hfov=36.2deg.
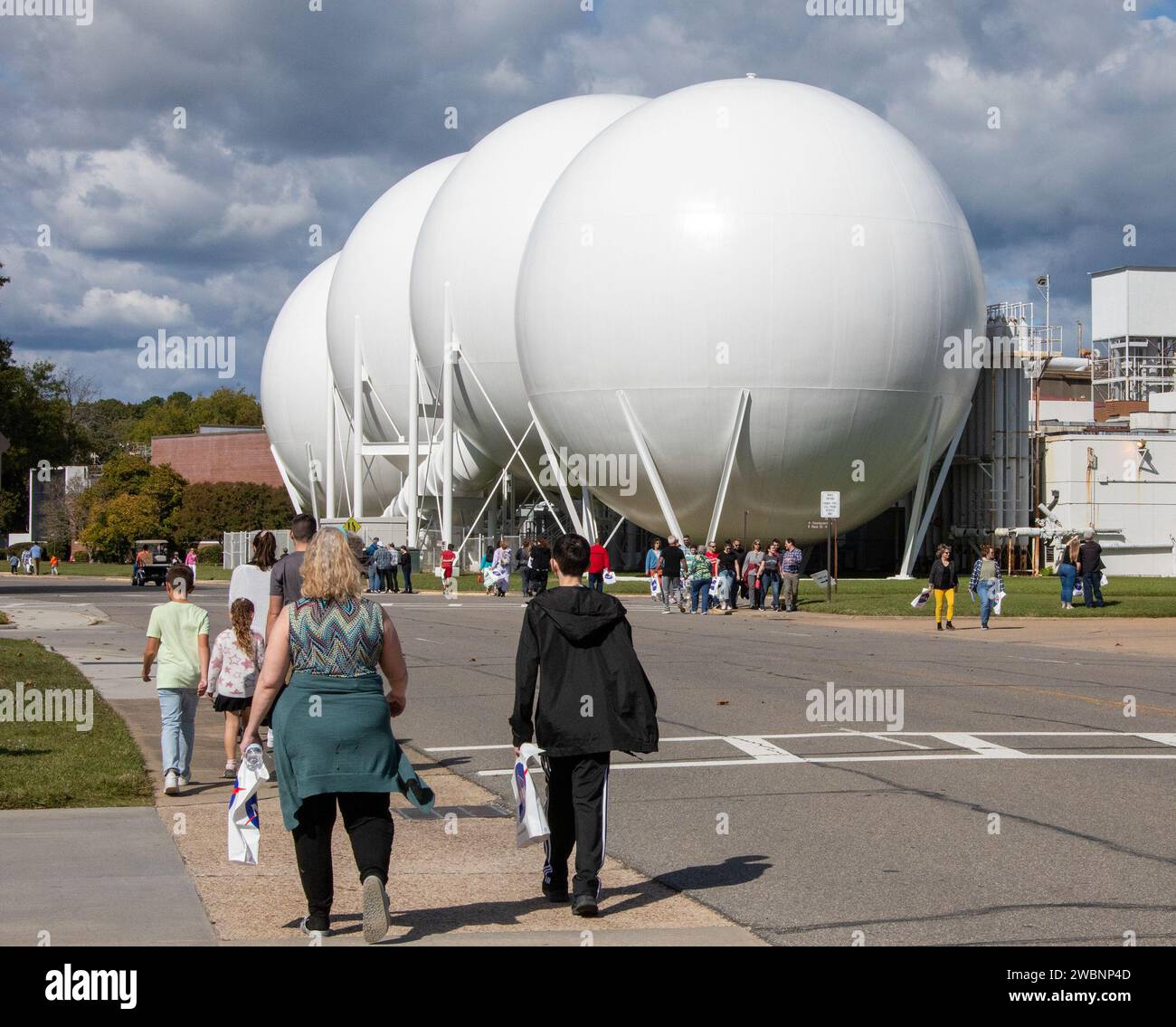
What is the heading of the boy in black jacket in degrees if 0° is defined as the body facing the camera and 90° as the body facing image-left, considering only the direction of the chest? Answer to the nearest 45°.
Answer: approximately 180°

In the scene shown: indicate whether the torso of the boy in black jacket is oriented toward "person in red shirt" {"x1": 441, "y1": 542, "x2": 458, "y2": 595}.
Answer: yes

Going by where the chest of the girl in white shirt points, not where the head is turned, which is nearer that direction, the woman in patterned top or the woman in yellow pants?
the woman in yellow pants

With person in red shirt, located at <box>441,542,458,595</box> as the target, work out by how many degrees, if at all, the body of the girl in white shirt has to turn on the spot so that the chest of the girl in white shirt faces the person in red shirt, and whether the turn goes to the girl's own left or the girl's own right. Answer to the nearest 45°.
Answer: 0° — they already face them

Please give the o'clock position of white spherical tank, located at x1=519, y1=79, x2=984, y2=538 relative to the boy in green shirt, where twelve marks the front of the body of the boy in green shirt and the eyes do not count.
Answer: The white spherical tank is roughly at 1 o'clock from the boy in green shirt.

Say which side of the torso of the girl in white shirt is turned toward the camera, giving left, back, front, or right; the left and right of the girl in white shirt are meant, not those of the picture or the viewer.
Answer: back

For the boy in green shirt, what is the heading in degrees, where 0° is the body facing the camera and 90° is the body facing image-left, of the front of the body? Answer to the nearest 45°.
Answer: approximately 180°

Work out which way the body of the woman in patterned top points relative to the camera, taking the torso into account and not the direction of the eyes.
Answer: away from the camera

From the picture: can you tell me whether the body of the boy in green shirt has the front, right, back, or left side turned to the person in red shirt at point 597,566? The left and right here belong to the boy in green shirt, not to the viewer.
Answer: front

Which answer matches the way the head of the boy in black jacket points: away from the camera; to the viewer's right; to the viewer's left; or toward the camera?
away from the camera

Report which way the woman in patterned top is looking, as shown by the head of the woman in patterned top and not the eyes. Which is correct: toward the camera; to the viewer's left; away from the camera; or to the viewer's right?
away from the camera
